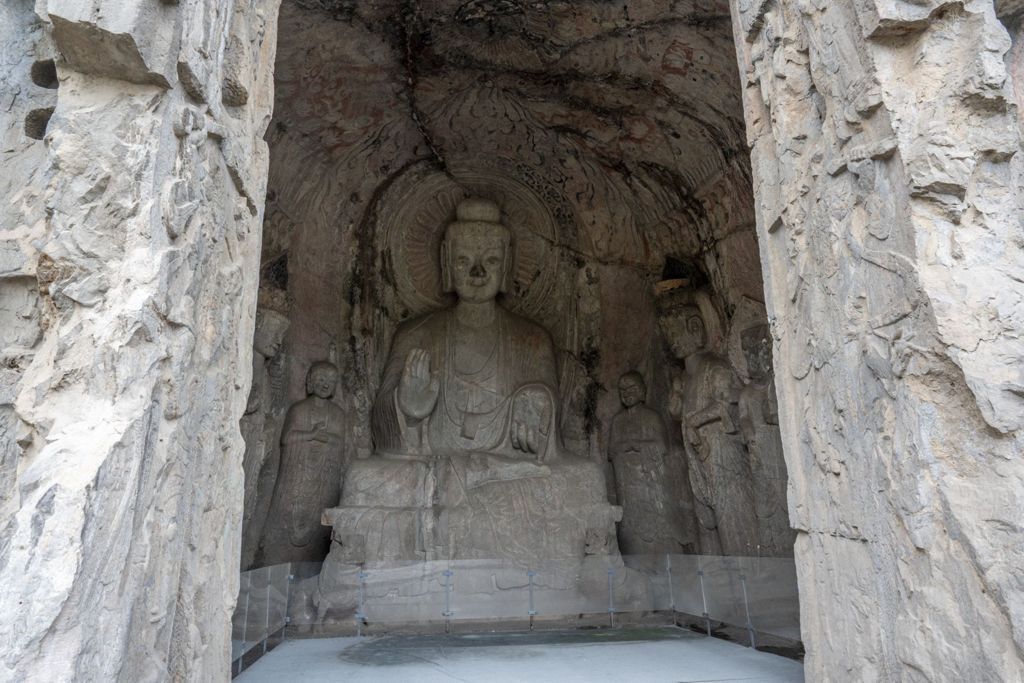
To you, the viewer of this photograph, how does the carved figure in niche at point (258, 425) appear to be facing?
facing the viewer and to the right of the viewer

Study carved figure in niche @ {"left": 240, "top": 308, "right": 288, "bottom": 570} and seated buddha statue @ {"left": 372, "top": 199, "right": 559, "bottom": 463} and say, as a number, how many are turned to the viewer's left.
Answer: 0

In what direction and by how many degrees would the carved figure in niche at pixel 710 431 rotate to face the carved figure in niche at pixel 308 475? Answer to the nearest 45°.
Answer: approximately 45° to its right

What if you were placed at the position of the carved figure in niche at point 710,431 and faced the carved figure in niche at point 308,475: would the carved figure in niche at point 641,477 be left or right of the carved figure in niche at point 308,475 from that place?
right

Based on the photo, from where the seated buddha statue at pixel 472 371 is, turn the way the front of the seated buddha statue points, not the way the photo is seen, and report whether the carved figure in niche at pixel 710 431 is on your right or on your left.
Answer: on your left

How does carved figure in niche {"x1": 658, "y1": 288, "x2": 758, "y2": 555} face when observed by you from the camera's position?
facing the viewer and to the left of the viewer

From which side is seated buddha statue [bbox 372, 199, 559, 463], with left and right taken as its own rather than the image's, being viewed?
front

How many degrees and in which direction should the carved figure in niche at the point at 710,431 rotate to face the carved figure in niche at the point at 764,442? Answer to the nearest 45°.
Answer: approximately 90° to its left

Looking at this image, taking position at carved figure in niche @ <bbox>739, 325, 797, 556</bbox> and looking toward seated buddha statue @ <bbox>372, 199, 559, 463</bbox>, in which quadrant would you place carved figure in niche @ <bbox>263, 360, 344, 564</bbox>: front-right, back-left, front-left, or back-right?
front-left

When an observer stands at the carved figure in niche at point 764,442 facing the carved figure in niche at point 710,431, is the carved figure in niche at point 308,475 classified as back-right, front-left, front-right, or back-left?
front-left

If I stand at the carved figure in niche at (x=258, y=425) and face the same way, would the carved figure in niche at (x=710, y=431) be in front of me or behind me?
in front

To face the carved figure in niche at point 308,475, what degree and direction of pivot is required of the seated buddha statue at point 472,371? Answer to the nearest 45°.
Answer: approximately 45° to its right

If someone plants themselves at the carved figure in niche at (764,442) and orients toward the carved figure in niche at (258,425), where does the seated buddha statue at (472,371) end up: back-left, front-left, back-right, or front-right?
front-right
